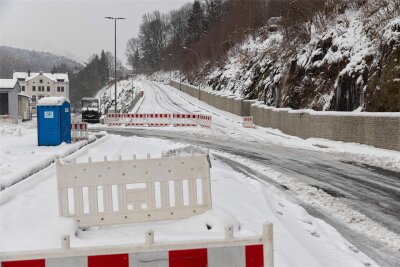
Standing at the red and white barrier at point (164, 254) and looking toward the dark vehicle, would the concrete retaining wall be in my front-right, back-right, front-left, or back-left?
front-right

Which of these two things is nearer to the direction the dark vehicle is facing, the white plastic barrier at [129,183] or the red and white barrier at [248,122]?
the white plastic barrier

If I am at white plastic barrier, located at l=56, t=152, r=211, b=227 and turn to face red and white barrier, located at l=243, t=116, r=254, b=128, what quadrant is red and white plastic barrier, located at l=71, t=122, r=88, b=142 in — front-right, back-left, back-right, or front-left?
front-left

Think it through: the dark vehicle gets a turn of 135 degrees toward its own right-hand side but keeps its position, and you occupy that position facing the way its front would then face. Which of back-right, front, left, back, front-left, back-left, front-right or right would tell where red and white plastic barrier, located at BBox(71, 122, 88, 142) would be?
back-left

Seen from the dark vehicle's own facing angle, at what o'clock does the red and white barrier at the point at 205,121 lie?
The red and white barrier is roughly at 11 o'clock from the dark vehicle.

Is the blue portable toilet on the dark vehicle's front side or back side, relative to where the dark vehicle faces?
on the front side

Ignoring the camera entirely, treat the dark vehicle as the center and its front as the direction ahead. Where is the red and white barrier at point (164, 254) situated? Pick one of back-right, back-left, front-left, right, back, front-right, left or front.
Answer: front

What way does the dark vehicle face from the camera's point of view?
toward the camera

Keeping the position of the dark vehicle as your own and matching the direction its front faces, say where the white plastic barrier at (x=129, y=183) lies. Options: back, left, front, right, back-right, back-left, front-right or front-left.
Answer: front

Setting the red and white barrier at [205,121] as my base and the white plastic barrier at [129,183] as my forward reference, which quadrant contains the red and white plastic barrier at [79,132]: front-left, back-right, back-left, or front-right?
front-right

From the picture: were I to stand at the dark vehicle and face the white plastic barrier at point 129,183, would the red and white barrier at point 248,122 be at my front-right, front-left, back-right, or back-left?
front-left
